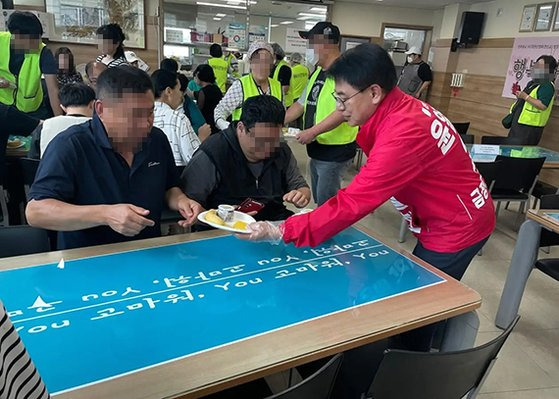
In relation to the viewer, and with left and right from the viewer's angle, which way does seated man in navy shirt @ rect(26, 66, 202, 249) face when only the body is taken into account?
facing the viewer and to the right of the viewer

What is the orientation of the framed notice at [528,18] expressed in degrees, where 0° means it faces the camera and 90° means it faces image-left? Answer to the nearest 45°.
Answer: approximately 45°

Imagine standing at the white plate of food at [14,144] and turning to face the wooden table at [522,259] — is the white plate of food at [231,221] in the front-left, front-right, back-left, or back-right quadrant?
front-right

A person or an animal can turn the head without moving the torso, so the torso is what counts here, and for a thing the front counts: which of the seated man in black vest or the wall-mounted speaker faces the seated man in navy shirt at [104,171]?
the wall-mounted speaker

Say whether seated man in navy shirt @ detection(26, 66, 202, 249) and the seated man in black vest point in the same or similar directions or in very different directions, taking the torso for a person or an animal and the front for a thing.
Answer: same or similar directions

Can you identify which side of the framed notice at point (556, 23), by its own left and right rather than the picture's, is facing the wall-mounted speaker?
right

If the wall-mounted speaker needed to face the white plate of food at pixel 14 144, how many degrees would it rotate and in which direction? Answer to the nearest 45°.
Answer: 0° — it already faces it

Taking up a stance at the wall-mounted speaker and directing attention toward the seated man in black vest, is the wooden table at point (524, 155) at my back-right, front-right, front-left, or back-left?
front-left

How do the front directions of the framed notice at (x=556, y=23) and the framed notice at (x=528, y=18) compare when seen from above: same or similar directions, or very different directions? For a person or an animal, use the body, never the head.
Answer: same or similar directions

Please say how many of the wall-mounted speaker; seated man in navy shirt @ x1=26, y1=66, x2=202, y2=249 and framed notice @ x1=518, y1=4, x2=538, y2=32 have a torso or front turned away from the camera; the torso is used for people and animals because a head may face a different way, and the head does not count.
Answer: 0

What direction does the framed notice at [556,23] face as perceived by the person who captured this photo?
facing the viewer and to the left of the viewer

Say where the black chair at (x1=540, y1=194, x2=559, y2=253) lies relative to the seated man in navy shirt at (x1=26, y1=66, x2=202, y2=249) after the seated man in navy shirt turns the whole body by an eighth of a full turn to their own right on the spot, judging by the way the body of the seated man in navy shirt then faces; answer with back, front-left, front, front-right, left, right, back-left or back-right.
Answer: left

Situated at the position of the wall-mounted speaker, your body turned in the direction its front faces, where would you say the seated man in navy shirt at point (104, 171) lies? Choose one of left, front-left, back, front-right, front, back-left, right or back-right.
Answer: front

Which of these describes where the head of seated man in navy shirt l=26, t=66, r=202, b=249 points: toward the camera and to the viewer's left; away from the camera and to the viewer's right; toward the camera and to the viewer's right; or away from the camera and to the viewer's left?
toward the camera and to the viewer's right

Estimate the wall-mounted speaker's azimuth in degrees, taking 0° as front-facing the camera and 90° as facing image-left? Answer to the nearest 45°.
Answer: approximately 0°
